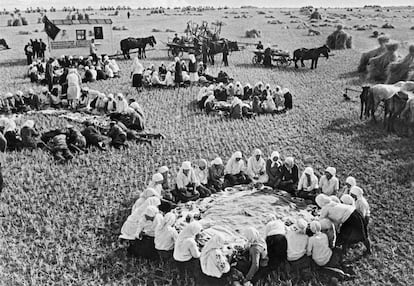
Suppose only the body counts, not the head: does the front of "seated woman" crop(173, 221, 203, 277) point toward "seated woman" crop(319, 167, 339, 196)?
yes

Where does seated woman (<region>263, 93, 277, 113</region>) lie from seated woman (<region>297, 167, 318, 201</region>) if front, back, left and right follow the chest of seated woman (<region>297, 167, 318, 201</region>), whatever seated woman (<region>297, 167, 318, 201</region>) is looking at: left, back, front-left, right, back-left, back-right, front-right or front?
back-right

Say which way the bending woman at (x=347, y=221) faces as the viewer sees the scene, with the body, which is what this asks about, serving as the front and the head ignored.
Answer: to the viewer's left

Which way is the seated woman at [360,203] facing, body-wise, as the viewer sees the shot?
to the viewer's left

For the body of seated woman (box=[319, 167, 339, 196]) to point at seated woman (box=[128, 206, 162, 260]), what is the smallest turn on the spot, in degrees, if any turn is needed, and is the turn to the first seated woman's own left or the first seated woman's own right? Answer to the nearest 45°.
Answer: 0° — they already face them

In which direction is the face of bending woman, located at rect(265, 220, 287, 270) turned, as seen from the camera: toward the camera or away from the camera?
away from the camera

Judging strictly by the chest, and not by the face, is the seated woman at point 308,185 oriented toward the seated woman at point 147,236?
yes

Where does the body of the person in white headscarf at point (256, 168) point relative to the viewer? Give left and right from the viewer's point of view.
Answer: facing the viewer

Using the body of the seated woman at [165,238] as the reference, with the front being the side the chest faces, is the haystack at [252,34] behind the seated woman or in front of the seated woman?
in front

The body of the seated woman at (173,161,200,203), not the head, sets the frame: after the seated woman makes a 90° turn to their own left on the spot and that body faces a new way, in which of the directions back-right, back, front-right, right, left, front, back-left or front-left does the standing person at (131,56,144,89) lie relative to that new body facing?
front-left

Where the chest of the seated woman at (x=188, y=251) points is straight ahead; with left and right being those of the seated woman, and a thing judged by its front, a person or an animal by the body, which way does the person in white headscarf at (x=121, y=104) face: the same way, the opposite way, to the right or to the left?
the opposite way

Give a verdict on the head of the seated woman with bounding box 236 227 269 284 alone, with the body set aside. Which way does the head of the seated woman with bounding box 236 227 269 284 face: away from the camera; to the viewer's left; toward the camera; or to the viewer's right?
away from the camera

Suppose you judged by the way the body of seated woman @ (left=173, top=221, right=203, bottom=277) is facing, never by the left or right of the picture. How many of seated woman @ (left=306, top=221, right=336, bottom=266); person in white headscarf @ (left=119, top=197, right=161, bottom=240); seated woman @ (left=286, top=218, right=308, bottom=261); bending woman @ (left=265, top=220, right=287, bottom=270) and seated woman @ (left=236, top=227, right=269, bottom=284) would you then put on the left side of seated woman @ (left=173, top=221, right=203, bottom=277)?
1

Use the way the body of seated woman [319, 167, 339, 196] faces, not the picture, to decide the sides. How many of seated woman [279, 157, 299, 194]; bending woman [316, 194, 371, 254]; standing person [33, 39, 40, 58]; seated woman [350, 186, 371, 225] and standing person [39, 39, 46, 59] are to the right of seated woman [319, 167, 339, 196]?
3
